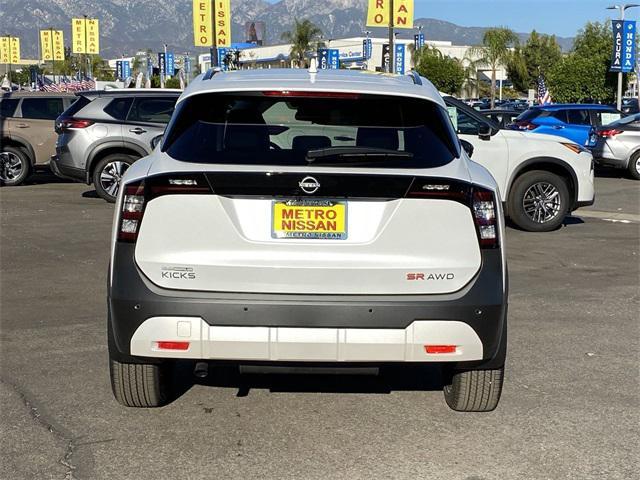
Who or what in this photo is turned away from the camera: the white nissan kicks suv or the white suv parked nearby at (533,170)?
the white nissan kicks suv

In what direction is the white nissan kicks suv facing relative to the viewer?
away from the camera

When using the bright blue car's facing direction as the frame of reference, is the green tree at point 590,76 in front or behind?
in front

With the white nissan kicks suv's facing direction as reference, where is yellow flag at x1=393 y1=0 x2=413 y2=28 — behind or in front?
in front

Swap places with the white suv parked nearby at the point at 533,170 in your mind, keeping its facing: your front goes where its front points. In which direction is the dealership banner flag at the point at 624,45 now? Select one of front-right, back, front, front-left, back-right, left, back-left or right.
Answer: left

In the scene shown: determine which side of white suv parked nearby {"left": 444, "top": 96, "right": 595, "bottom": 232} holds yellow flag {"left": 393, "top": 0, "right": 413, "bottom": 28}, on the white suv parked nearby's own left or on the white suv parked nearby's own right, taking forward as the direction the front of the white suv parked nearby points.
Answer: on the white suv parked nearby's own left

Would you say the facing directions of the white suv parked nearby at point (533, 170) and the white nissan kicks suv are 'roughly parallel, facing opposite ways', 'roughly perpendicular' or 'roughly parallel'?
roughly perpendicular

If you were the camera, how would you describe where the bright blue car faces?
facing away from the viewer and to the right of the viewer

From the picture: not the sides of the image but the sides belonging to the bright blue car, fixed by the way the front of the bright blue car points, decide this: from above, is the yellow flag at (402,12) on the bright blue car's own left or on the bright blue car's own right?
on the bright blue car's own left

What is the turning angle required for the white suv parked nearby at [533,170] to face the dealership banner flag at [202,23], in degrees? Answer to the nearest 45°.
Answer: approximately 135° to its left

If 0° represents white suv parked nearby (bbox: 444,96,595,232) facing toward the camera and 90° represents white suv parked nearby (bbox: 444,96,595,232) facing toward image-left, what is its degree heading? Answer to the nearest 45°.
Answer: approximately 270°

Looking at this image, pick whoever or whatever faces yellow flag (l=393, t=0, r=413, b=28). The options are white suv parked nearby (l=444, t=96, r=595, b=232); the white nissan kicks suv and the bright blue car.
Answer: the white nissan kicks suv
